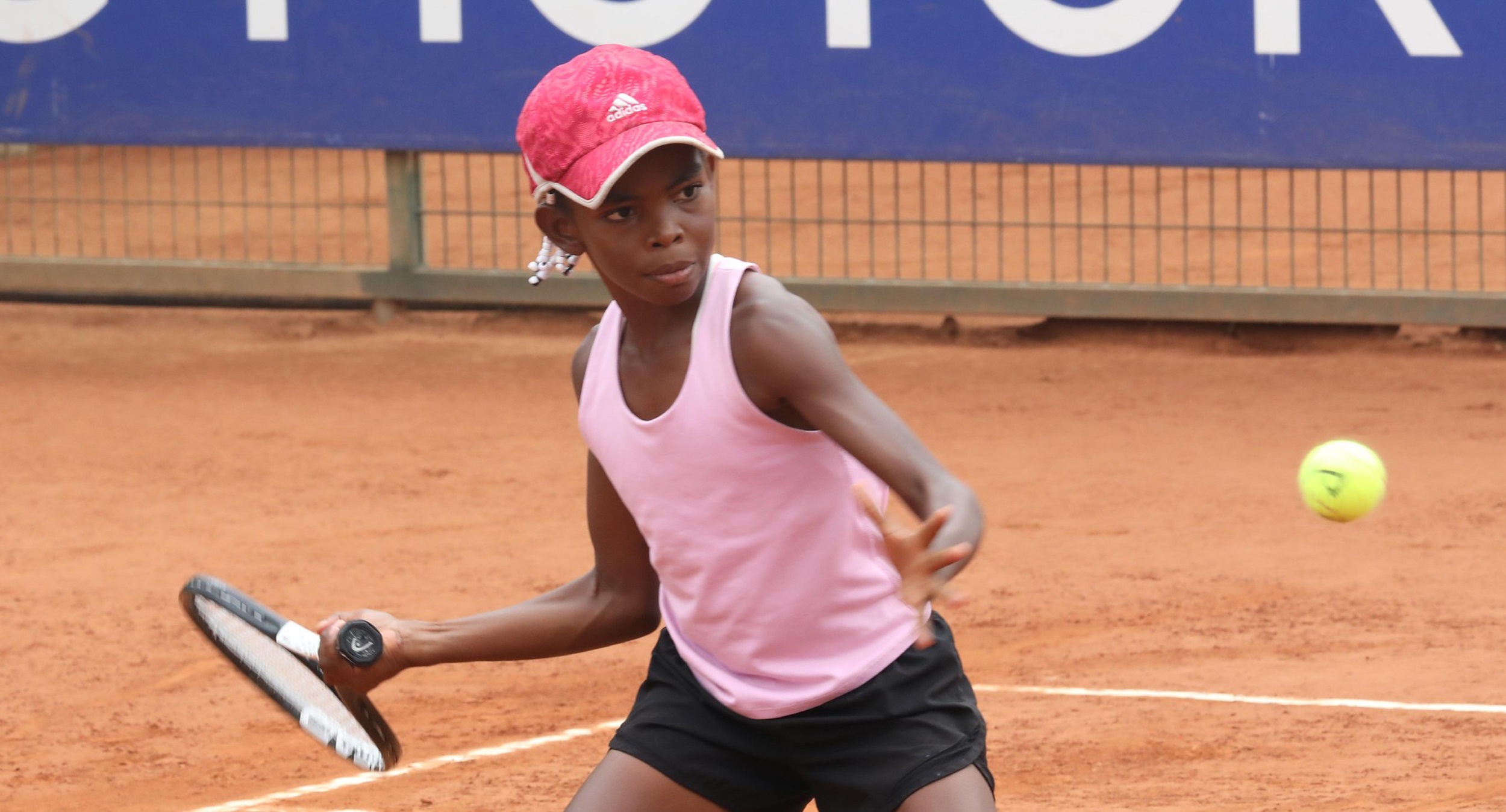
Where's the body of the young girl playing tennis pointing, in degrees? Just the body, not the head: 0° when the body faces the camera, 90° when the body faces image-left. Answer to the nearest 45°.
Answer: approximately 0°

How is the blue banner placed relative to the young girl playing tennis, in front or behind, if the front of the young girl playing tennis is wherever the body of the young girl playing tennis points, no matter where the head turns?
behind

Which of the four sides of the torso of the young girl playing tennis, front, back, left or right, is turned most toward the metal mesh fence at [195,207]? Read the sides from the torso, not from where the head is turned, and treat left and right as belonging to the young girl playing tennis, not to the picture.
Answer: back

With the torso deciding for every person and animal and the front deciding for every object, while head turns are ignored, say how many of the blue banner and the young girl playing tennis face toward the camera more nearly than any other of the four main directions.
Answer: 2

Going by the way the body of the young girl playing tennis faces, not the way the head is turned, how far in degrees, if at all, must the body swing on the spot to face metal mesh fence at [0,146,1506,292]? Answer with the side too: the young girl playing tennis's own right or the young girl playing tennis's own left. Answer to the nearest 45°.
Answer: approximately 180°

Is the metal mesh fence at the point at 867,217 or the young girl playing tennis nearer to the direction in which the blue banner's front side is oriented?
the young girl playing tennis

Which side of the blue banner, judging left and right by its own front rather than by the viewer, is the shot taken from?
front

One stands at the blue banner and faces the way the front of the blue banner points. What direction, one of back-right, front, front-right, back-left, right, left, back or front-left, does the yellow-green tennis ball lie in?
front

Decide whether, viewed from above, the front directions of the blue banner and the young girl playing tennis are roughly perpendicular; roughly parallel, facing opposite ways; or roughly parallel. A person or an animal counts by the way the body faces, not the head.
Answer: roughly parallel

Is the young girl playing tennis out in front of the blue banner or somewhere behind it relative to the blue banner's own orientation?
in front
